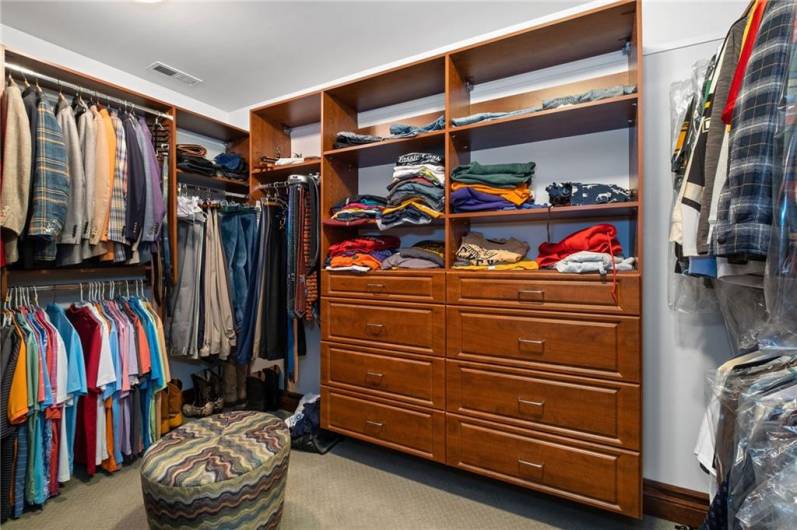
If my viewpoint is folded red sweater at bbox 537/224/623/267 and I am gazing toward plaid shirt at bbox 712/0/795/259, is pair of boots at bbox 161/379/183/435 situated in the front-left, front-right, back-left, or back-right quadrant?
back-right

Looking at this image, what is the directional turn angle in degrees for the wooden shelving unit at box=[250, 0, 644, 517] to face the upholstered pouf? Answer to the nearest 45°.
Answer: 0° — it already faces it

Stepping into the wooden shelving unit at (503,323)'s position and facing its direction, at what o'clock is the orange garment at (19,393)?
The orange garment is roughly at 1 o'clock from the wooden shelving unit.

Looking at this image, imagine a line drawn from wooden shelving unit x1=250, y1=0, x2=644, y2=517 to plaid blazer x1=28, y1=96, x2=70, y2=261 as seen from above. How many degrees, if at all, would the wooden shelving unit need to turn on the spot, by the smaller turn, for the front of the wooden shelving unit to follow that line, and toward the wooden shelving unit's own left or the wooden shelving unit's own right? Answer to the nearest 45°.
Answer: approximately 45° to the wooden shelving unit's own right

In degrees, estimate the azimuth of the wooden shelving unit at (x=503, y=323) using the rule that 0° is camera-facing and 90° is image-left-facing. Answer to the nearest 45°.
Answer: approximately 45°

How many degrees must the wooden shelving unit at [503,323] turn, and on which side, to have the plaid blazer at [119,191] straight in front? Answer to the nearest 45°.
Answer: approximately 45° to its right

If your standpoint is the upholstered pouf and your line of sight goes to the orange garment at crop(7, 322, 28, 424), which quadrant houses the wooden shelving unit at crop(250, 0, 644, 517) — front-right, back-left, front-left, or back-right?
back-right

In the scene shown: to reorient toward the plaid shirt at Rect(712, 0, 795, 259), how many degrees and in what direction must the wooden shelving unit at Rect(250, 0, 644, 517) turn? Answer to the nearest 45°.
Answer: approximately 90° to its left

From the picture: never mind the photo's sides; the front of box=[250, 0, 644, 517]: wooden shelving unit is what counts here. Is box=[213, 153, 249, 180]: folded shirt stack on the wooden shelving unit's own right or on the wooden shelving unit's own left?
on the wooden shelving unit's own right

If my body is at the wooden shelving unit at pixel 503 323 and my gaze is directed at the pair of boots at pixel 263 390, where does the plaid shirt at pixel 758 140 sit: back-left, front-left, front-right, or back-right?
back-left
